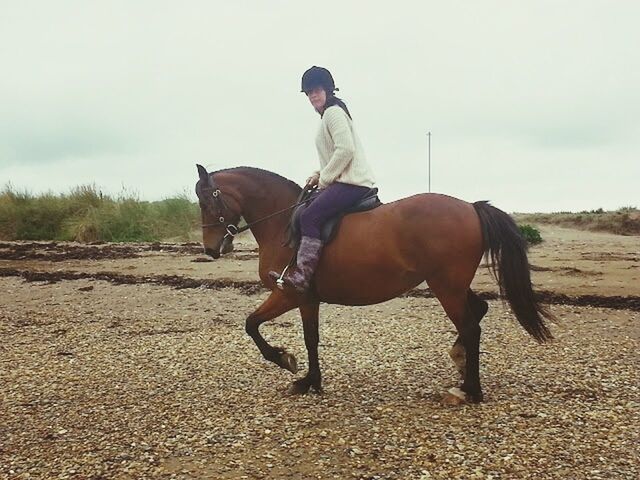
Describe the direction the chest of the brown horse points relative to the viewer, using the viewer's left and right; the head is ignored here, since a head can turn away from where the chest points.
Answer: facing to the left of the viewer

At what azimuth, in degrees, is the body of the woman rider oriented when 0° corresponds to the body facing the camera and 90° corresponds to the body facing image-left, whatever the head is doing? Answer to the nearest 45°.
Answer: approximately 90°

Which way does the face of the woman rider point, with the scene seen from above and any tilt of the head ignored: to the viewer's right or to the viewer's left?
to the viewer's left
